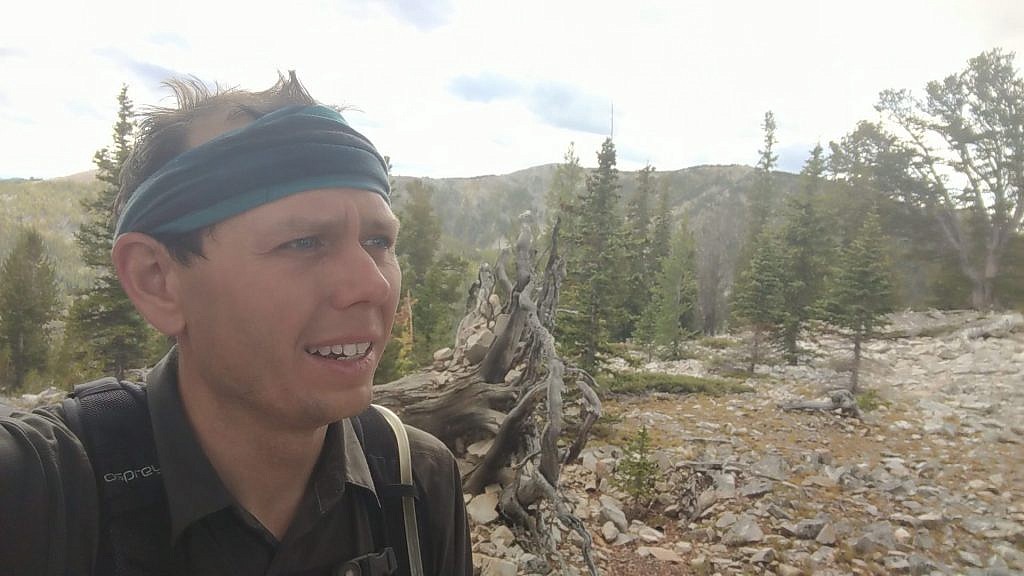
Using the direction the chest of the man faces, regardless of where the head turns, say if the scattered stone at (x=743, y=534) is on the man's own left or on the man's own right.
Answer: on the man's own left

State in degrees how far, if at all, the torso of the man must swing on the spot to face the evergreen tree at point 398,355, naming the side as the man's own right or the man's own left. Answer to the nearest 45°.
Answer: approximately 135° to the man's own left

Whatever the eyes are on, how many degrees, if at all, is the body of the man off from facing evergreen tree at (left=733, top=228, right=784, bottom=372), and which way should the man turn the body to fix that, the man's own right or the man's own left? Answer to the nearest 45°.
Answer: approximately 90° to the man's own left

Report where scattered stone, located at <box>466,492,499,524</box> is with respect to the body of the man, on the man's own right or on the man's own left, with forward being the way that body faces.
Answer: on the man's own left

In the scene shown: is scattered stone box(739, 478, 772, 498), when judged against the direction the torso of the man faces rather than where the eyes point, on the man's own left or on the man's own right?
on the man's own left

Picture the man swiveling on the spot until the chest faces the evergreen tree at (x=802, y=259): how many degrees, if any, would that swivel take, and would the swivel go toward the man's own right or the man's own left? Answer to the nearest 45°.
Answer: approximately 90° to the man's own left

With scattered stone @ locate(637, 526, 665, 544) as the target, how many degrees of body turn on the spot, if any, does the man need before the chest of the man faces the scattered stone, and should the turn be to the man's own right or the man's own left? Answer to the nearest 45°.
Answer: approximately 90° to the man's own left

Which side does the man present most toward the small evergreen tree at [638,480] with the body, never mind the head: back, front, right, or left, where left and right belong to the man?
left

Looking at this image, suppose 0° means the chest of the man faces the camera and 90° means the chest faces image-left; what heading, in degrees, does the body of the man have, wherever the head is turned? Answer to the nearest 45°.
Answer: approximately 315°

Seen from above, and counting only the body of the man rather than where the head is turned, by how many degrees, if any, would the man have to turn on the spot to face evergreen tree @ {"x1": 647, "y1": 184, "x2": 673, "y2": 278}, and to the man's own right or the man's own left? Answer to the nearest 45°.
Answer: approximately 90° to the man's own left

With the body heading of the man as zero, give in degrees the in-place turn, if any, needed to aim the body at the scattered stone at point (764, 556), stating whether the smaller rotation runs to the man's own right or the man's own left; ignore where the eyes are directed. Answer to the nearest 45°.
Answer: approximately 90° to the man's own left
